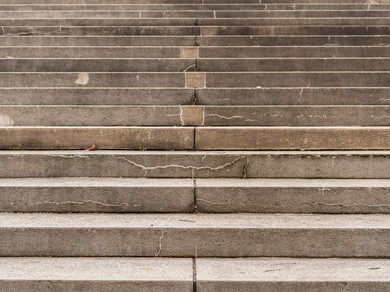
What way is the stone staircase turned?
toward the camera
